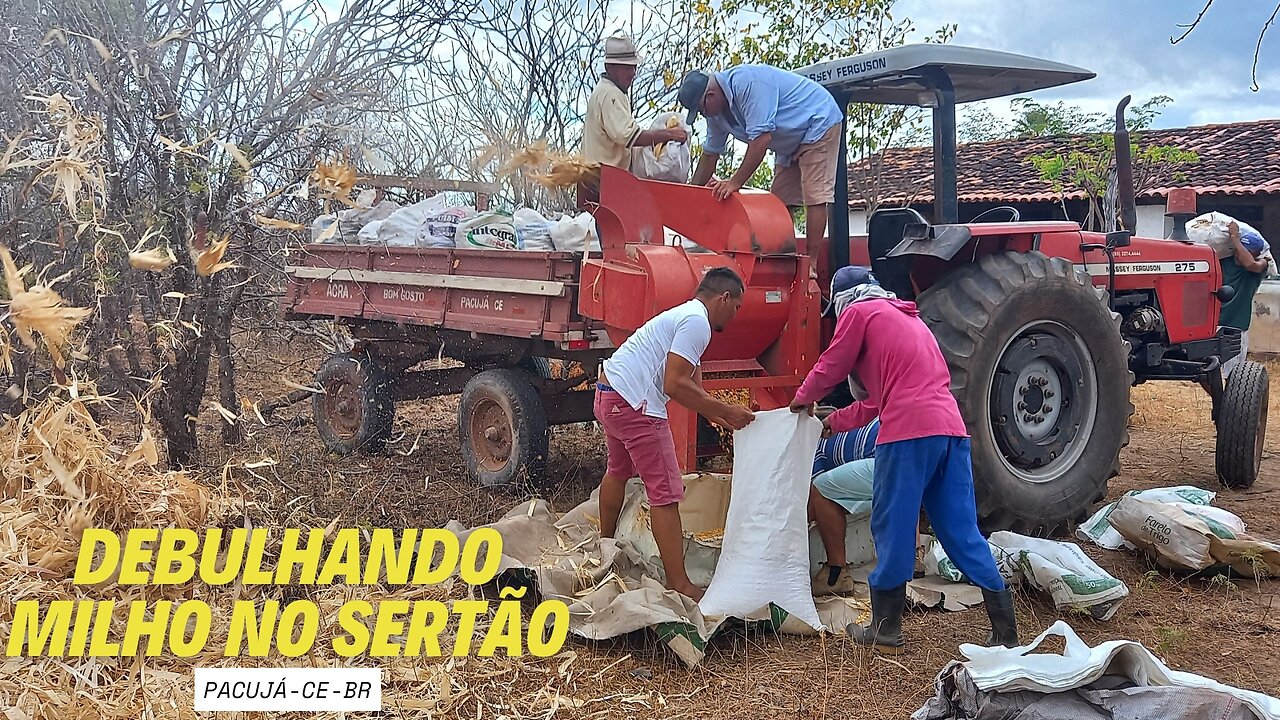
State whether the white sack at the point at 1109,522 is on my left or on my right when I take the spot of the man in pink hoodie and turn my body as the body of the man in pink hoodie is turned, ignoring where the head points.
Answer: on my right

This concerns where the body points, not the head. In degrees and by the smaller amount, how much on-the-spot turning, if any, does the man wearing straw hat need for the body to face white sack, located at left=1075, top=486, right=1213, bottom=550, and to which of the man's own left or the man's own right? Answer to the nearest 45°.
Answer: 0° — they already face it

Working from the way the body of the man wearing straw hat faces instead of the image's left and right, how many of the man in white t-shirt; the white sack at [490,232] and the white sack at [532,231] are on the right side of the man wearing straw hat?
1

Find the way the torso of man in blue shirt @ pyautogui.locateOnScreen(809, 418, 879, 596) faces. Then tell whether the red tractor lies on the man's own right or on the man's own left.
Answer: on the man's own right

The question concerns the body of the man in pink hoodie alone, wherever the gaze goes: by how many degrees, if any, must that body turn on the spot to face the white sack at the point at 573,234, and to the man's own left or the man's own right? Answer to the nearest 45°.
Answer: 0° — they already face it

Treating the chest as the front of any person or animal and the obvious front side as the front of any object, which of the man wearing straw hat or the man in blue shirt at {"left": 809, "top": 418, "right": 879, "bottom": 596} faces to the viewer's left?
the man in blue shirt

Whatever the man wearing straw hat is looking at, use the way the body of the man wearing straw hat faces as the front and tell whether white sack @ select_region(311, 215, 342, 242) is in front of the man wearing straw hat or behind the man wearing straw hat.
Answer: behind

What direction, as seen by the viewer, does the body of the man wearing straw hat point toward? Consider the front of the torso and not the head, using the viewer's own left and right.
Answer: facing to the right of the viewer

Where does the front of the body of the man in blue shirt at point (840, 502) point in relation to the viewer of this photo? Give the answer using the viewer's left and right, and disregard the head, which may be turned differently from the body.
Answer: facing to the left of the viewer

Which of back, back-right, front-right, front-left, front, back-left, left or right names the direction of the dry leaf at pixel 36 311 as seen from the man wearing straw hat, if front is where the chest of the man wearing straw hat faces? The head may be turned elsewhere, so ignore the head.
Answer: back-right

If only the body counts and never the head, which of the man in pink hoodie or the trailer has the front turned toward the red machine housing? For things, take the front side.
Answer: the man in pink hoodie

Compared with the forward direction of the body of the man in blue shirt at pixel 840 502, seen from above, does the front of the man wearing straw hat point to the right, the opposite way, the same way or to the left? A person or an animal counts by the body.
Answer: the opposite way

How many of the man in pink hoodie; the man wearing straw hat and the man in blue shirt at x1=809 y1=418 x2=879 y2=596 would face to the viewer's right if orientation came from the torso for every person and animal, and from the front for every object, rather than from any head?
1
